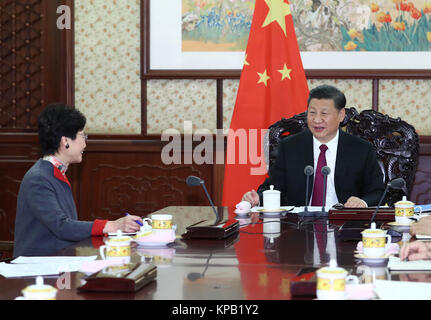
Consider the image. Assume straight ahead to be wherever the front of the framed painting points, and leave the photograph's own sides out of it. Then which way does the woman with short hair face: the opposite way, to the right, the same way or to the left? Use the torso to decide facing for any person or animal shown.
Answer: to the left

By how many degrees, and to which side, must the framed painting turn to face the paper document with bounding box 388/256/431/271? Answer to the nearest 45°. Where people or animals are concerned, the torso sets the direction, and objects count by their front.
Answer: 0° — it already faces it

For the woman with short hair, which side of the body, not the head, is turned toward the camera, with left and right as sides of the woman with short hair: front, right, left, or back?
right

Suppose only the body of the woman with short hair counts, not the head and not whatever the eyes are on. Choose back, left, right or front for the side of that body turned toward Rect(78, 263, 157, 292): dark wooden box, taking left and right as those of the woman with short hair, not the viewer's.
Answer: right

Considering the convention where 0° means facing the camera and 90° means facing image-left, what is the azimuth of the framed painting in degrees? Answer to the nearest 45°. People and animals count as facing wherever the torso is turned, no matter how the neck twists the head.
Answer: approximately 0°

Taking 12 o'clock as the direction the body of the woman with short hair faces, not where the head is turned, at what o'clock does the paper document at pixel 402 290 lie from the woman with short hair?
The paper document is roughly at 2 o'clock from the woman with short hair.

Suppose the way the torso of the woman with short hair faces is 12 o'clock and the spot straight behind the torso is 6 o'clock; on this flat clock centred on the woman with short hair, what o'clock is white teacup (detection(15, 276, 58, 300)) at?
The white teacup is roughly at 3 o'clock from the woman with short hair.

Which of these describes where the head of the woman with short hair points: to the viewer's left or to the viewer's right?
to the viewer's right

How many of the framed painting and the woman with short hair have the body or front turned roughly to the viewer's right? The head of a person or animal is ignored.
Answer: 1

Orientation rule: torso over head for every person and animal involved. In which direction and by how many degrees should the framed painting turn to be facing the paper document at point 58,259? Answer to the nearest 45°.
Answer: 0° — it already faces it
